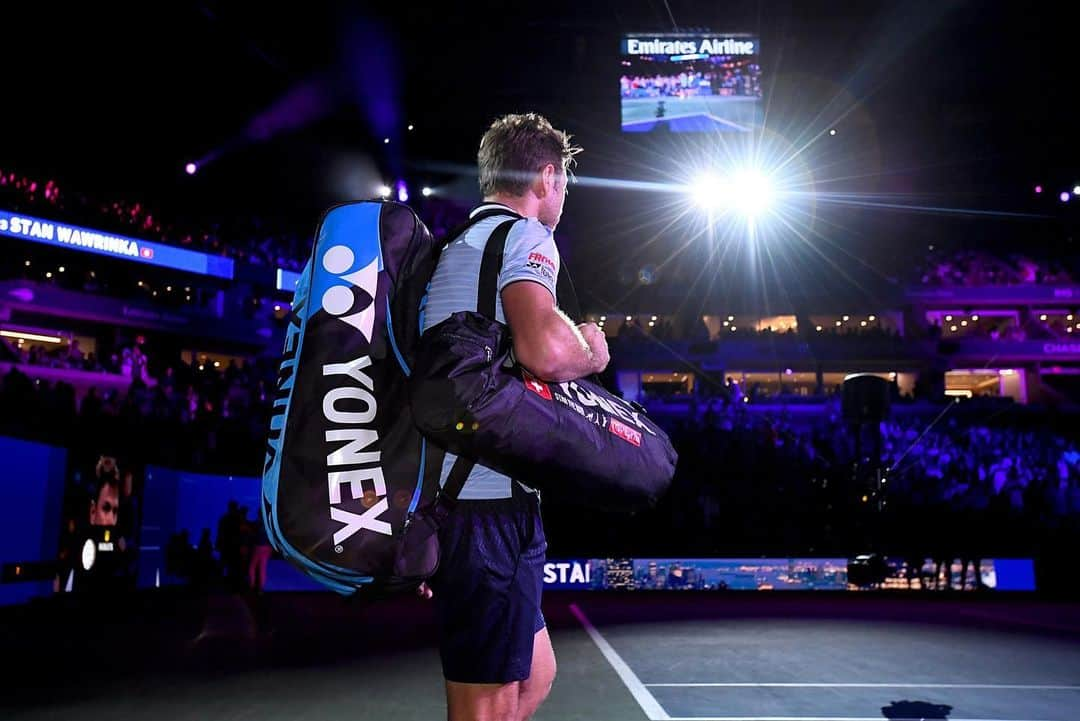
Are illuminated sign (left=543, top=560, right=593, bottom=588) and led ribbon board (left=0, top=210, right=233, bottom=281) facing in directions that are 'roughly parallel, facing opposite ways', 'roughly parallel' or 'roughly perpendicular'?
roughly perpendicular

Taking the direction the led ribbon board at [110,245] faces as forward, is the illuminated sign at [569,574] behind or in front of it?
in front

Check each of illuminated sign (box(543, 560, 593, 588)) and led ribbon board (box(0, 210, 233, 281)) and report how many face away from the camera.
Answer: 0

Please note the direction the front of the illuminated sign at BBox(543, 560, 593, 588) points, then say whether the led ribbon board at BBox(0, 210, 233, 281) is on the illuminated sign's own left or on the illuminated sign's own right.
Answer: on the illuminated sign's own right

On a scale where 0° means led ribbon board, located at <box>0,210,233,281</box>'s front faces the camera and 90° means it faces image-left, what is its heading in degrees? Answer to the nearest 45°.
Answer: approximately 315°

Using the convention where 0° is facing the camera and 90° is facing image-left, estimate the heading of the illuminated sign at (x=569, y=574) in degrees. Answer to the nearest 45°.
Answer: approximately 0°
